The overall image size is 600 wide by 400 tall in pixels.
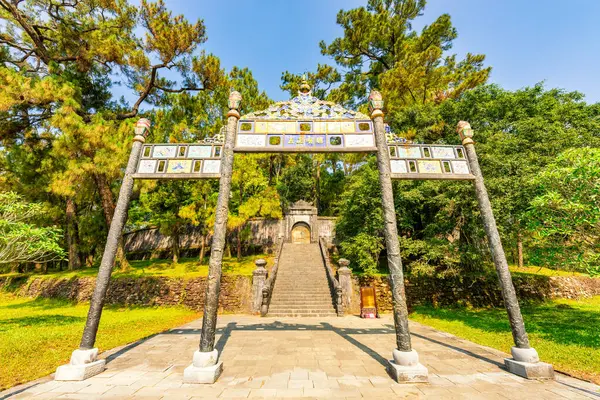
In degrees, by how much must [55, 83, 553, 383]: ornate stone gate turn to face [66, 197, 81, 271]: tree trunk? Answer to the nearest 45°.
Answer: approximately 135° to its right

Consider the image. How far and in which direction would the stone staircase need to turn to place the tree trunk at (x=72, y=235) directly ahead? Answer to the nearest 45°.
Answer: approximately 90° to its right

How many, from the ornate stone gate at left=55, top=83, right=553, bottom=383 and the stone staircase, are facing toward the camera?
2

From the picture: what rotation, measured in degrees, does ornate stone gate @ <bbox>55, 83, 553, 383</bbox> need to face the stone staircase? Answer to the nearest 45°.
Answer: approximately 180°

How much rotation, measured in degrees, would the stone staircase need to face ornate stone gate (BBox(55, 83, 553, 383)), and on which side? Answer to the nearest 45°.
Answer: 0° — it already faces it

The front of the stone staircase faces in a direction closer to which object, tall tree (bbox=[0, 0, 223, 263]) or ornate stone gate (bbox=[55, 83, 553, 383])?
the ornate stone gate

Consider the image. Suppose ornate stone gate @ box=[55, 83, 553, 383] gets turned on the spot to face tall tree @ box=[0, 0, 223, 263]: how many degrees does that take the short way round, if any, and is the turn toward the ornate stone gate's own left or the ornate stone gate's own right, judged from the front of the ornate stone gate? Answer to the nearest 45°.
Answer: approximately 90° to the ornate stone gate's own right

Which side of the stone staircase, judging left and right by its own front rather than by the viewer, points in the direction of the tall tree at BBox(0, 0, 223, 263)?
right

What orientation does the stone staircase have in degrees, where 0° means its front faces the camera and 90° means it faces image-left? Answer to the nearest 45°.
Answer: approximately 0°
